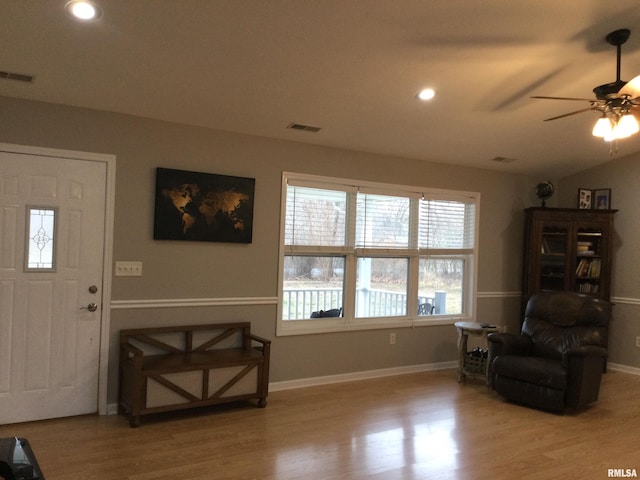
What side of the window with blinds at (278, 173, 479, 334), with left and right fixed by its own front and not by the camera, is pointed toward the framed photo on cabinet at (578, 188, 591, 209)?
left

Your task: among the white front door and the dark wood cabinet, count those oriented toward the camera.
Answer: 2

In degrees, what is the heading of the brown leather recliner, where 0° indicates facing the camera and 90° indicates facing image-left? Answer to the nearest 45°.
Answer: approximately 45°

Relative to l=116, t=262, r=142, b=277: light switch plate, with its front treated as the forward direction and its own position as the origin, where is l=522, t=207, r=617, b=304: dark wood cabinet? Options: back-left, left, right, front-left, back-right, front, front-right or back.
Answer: left

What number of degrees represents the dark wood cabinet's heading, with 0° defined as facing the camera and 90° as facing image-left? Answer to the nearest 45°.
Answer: approximately 0°

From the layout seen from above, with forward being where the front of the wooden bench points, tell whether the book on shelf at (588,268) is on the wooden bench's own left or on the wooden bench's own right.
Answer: on the wooden bench's own left

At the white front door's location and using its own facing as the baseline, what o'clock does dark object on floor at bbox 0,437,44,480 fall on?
The dark object on floor is roughly at 12 o'clock from the white front door.

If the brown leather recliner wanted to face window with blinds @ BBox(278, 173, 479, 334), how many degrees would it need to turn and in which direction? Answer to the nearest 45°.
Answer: approximately 45° to its right

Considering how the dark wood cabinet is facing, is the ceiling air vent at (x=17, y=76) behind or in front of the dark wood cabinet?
in front
